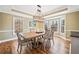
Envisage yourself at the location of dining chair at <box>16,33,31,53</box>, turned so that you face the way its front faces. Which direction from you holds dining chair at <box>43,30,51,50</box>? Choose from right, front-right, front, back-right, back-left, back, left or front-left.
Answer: front-right

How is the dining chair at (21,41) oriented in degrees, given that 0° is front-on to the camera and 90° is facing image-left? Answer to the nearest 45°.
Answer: approximately 225°
